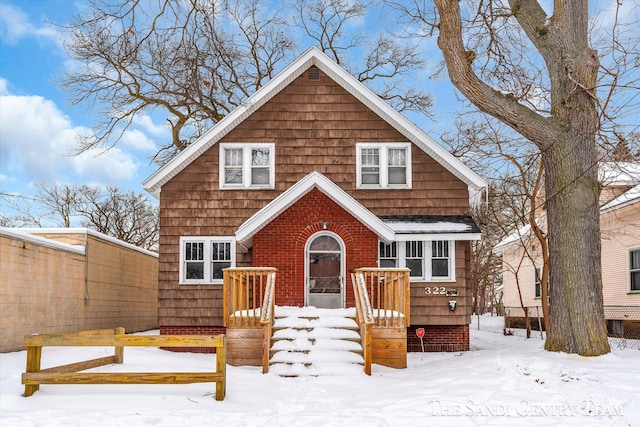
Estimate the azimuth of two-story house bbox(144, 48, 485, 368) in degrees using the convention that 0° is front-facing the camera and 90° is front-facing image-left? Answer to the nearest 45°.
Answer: approximately 0°

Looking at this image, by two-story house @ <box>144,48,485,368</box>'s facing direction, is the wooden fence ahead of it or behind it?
ahead
